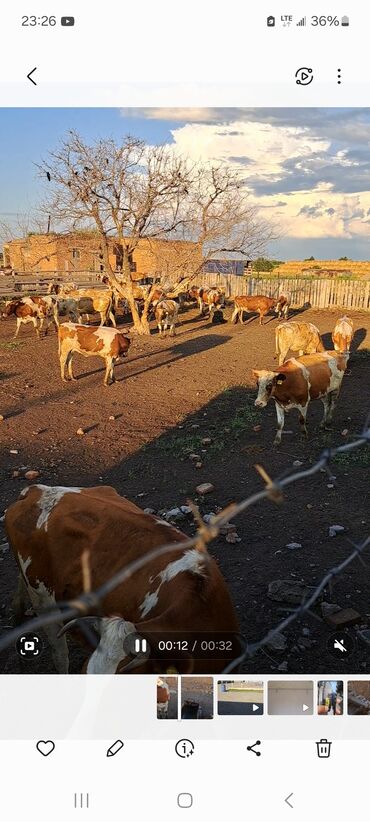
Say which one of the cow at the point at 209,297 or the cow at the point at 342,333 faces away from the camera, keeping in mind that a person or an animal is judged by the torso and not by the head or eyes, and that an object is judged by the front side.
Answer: the cow at the point at 342,333

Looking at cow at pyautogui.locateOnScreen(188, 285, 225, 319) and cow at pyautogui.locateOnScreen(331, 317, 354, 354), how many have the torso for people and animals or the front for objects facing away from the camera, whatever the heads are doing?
1

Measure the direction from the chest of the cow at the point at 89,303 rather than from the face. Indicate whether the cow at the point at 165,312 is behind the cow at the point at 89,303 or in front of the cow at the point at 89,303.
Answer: behind

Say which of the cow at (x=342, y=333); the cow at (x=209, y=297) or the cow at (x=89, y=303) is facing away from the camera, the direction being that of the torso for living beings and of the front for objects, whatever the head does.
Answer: the cow at (x=342, y=333)

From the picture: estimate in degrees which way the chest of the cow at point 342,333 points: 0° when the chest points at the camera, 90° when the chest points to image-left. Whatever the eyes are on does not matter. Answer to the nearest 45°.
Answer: approximately 180°

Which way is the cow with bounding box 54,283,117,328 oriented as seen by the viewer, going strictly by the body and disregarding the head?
to the viewer's left

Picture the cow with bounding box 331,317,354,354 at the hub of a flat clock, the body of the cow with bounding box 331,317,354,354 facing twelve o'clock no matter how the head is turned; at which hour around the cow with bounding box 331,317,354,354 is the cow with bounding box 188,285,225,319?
the cow with bounding box 188,285,225,319 is roughly at 11 o'clock from the cow with bounding box 331,317,354,354.

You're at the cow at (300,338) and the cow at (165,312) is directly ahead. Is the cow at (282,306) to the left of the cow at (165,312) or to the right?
right

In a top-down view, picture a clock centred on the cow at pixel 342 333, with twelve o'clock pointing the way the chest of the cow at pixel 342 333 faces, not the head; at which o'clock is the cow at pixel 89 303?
the cow at pixel 89 303 is roughly at 10 o'clock from the cow at pixel 342 333.

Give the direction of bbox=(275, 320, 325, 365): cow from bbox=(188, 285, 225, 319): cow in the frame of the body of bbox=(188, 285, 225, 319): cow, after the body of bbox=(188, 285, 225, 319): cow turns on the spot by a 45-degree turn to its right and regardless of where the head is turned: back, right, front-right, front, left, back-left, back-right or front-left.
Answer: back-left

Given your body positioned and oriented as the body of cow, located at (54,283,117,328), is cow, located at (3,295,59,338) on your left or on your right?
on your left
